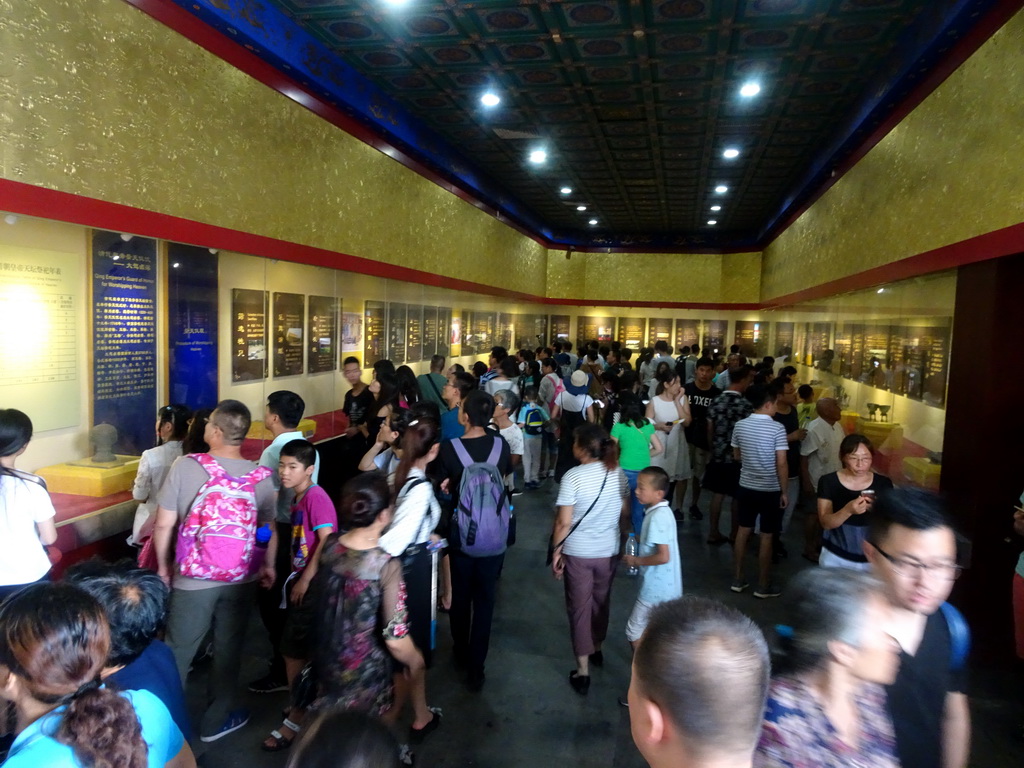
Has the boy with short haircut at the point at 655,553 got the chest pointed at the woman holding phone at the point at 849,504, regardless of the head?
no

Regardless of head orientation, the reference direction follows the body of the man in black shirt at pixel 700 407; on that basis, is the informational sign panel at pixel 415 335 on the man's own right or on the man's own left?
on the man's own right

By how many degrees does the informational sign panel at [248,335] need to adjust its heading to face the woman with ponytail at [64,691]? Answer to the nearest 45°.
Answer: approximately 45° to its right

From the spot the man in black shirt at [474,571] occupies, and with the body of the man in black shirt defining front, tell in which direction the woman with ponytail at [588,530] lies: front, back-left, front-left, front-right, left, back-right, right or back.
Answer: right

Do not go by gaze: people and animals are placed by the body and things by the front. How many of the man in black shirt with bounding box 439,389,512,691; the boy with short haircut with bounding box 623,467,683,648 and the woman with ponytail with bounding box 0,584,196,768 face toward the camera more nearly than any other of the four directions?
0

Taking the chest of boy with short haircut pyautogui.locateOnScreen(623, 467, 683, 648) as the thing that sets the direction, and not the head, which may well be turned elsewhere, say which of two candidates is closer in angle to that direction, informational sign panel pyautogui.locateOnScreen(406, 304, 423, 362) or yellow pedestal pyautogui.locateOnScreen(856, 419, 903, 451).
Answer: the informational sign panel

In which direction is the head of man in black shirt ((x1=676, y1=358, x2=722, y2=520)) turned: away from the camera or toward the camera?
toward the camera

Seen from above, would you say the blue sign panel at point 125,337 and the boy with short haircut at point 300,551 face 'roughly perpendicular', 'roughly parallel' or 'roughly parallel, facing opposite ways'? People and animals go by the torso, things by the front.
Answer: roughly perpendicular

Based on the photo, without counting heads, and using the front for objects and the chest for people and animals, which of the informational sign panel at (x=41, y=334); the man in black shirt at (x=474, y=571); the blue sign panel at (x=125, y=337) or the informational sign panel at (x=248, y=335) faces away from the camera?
the man in black shirt

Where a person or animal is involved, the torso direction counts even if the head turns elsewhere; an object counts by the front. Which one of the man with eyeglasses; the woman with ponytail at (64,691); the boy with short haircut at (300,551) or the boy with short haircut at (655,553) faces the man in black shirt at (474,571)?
the boy with short haircut at (655,553)

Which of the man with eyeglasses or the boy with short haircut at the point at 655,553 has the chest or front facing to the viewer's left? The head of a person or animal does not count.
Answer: the boy with short haircut

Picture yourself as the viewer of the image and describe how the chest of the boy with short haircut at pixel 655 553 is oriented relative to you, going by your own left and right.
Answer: facing to the left of the viewer

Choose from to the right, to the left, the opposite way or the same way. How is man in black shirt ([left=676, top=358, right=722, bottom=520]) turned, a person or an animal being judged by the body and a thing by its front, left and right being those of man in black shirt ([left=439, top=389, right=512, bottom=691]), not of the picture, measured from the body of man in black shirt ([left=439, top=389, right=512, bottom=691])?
the opposite way

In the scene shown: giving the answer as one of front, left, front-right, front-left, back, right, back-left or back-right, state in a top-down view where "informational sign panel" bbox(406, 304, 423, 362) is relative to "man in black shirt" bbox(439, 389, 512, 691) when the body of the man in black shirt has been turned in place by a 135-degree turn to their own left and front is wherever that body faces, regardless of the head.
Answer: back-right

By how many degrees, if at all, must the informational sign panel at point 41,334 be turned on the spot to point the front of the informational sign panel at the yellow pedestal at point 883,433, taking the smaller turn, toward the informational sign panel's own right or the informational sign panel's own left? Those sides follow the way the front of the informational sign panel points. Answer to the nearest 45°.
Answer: approximately 45° to the informational sign panel's own left

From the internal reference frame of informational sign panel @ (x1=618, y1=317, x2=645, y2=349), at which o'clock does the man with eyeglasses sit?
The man with eyeglasses is roughly at 12 o'clock from the informational sign panel.

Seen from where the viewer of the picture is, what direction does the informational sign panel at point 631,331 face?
facing the viewer

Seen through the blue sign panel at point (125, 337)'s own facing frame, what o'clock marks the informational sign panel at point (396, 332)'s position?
The informational sign panel is roughly at 9 o'clock from the blue sign panel.

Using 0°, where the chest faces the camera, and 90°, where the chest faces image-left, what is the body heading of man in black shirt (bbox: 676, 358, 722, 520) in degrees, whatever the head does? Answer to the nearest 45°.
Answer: approximately 0°

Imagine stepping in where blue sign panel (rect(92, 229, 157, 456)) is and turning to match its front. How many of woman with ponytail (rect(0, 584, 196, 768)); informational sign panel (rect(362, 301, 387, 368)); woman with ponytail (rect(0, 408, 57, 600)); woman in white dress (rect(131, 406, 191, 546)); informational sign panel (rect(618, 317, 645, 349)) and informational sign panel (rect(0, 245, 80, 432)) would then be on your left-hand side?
2
